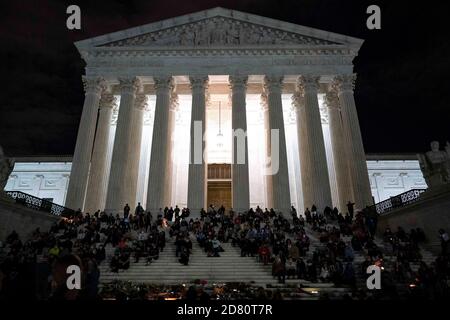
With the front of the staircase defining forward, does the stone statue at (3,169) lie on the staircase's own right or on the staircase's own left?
on the staircase's own right

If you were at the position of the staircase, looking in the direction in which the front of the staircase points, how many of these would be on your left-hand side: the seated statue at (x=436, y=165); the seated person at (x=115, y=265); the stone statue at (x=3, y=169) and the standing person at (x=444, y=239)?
2

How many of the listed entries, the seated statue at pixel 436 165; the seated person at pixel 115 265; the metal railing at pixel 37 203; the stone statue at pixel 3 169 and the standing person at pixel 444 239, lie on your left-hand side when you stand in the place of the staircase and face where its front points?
2

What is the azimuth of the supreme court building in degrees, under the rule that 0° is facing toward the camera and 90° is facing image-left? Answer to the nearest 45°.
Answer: approximately 0°

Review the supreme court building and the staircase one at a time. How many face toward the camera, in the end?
2
